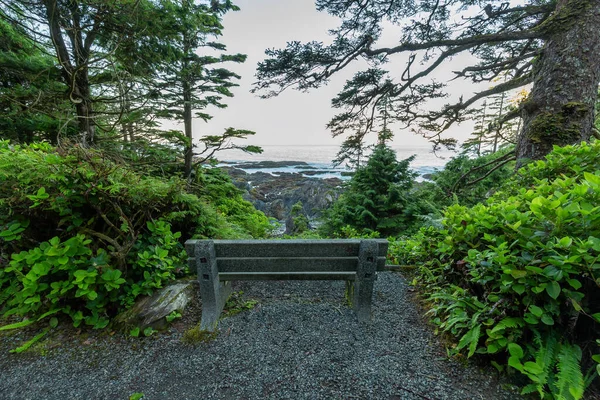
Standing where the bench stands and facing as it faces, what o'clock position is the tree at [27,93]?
The tree is roughly at 10 o'clock from the bench.

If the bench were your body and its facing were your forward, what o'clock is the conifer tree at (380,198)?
The conifer tree is roughly at 1 o'clock from the bench.

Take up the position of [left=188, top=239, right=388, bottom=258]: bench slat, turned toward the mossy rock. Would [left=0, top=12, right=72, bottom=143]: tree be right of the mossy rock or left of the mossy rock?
right

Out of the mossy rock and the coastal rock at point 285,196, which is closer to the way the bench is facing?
the coastal rock

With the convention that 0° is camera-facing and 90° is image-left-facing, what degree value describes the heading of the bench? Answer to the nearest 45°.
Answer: approximately 180°

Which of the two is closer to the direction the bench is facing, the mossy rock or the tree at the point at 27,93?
the tree

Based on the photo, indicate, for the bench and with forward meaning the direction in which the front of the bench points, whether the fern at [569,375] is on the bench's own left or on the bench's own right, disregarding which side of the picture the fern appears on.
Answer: on the bench's own right

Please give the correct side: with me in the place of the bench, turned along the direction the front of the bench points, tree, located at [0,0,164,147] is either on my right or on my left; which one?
on my left

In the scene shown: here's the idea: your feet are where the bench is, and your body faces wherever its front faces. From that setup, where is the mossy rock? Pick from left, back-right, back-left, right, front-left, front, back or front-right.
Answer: left

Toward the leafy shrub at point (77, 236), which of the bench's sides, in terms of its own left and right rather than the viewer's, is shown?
left
